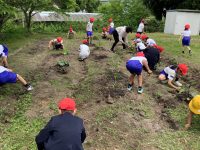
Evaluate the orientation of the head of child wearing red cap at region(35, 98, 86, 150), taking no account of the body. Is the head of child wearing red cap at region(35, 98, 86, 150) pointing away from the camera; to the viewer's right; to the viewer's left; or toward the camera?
away from the camera

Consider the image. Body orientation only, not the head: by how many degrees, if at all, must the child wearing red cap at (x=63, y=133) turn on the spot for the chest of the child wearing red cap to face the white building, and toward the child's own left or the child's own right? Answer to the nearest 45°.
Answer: approximately 45° to the child's own right

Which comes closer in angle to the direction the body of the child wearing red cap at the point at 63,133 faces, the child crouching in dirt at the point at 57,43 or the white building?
the child crouching in dirt

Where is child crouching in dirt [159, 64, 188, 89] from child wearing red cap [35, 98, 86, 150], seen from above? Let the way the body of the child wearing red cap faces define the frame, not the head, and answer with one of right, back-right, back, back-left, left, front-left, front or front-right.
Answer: front-right

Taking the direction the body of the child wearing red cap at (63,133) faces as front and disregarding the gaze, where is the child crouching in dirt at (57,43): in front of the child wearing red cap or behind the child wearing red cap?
in front

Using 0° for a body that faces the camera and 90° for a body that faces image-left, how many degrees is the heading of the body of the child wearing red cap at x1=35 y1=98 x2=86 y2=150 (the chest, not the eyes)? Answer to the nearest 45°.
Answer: approximately 180°
